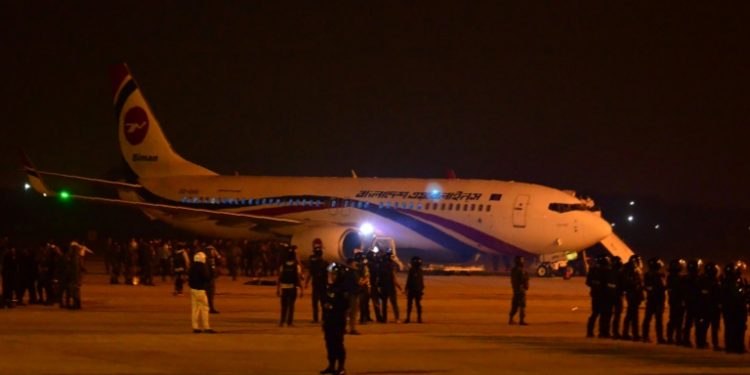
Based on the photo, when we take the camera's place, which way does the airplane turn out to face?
facing the viewer and to the right of the viewer

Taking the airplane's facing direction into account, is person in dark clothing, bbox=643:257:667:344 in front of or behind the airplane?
in front

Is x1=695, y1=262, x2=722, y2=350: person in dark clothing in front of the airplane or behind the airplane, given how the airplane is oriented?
in front

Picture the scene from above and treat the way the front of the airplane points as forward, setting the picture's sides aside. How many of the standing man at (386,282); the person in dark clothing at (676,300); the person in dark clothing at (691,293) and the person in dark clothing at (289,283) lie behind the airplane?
0

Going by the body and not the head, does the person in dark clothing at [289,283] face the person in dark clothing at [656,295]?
no

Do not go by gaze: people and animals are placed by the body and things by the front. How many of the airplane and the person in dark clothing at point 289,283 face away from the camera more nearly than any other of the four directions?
1

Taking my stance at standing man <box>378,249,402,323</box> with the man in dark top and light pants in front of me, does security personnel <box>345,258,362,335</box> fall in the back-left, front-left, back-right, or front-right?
front-left

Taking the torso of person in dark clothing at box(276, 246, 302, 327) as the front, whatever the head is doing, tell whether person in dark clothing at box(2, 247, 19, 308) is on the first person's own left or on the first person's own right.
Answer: on the first person's own left

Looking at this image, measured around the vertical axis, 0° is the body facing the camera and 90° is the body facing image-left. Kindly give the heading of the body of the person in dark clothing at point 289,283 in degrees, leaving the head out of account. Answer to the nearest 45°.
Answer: approximately 180°

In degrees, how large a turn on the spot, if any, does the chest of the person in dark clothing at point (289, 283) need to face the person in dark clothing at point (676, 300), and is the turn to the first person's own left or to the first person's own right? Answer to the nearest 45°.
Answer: approximately 90° to the first person's own right

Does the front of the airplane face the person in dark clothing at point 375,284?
no
